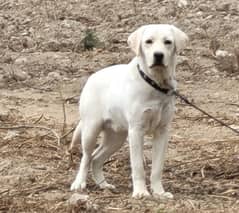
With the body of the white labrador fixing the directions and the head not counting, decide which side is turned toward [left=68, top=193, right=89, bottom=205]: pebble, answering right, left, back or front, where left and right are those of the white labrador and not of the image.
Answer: right

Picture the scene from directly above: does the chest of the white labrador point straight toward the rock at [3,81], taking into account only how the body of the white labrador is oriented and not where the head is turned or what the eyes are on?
no

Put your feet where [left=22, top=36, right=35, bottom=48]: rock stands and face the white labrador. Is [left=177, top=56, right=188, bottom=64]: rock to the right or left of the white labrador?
left

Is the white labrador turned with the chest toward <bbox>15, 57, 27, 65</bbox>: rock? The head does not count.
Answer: no

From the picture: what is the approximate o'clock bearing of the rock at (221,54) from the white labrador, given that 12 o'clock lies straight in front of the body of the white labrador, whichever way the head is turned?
The rock is roughly at 8 o'clock from the white labrador.

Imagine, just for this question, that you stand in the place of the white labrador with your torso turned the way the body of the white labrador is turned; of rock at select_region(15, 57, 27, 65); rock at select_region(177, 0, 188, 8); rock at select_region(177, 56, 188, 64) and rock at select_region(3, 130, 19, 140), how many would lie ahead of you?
0

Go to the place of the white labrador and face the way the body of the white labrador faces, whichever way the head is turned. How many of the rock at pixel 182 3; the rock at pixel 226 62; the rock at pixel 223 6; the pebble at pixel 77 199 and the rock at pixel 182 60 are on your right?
1

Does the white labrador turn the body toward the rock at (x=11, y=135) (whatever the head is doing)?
no

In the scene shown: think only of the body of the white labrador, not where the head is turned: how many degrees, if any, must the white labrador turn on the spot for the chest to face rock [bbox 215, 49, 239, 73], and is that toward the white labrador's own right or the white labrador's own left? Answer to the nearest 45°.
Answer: approximately 135° to the white labrador's own left

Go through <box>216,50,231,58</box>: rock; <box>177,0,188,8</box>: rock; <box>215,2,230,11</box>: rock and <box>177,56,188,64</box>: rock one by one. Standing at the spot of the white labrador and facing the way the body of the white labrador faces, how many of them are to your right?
0

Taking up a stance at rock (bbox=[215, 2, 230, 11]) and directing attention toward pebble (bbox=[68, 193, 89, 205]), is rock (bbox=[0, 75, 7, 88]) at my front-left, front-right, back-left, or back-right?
front-right

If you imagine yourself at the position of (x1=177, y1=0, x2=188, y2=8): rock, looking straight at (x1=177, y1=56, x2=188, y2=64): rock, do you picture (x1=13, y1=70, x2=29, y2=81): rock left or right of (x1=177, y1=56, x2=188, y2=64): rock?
right

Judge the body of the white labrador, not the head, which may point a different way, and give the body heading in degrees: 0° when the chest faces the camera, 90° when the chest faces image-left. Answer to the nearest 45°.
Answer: approximately 315°

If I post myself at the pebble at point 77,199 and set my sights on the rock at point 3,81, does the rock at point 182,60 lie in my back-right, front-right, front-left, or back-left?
front-right

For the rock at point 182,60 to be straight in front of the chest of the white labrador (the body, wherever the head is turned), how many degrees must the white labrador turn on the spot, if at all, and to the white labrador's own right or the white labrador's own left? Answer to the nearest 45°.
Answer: approximately 135° to the white labrador's own left

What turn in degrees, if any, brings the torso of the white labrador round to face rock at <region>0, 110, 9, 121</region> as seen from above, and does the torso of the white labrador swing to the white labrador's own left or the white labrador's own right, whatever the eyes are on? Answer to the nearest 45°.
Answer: approximately 180°

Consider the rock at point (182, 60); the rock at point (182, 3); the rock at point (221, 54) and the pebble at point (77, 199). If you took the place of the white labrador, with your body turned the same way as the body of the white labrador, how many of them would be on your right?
1

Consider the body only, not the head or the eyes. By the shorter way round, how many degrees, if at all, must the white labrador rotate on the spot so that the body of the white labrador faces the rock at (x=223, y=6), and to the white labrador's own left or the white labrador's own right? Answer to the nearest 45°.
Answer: approximately 135° to the white labrador's own left
